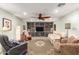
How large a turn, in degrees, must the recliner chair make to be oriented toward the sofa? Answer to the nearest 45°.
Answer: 0° — it already faces it

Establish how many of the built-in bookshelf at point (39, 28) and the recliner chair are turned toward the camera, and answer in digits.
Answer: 1

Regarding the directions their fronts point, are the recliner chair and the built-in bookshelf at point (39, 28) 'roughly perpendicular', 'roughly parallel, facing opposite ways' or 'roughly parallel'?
roughly perpendicular

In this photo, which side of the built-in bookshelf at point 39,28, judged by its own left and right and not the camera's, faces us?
front

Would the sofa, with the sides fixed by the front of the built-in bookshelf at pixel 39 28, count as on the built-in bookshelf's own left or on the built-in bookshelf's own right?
on the built-in bookshelf's own left

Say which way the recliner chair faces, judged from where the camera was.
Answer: facing to the right of the viewer
